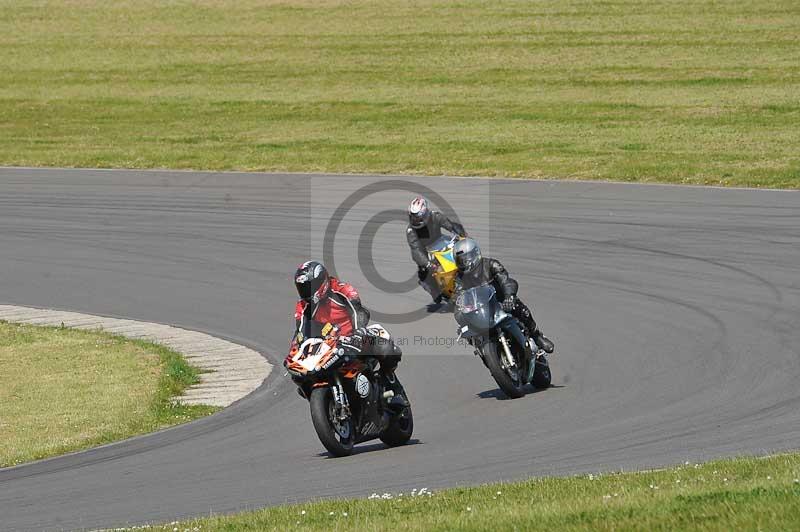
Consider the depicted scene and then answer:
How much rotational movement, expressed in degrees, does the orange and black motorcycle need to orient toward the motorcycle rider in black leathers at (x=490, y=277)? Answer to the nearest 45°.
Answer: approximately 180°

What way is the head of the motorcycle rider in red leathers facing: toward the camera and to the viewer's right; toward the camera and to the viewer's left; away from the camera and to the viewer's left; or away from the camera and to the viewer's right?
toward the camera and to the viewer's left

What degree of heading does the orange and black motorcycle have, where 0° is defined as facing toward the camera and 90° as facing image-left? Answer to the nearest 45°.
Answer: approximately 45°

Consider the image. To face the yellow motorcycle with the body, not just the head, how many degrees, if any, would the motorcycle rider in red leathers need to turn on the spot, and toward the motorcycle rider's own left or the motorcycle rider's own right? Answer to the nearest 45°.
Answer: approximately 135° to the motorcycle rider's own right

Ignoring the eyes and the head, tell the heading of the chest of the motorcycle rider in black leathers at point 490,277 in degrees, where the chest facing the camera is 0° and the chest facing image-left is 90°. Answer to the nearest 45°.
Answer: approximately 45°

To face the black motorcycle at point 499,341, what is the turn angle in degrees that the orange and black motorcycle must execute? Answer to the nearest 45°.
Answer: approximately 180°

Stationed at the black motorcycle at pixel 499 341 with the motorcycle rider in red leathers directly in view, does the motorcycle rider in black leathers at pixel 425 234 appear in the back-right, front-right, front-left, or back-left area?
back-right

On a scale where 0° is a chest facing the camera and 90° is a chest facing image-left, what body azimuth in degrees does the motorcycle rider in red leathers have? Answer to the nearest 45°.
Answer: approximately 45°

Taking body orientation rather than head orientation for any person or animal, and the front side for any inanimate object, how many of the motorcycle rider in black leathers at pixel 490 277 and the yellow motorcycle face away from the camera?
0

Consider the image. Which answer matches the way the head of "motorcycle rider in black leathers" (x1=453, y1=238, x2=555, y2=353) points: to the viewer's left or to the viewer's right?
to the viewer's left

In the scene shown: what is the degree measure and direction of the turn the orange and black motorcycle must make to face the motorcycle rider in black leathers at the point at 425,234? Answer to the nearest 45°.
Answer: approximately 135° to its right

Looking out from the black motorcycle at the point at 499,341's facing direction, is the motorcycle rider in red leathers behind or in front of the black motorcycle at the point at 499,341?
in front
